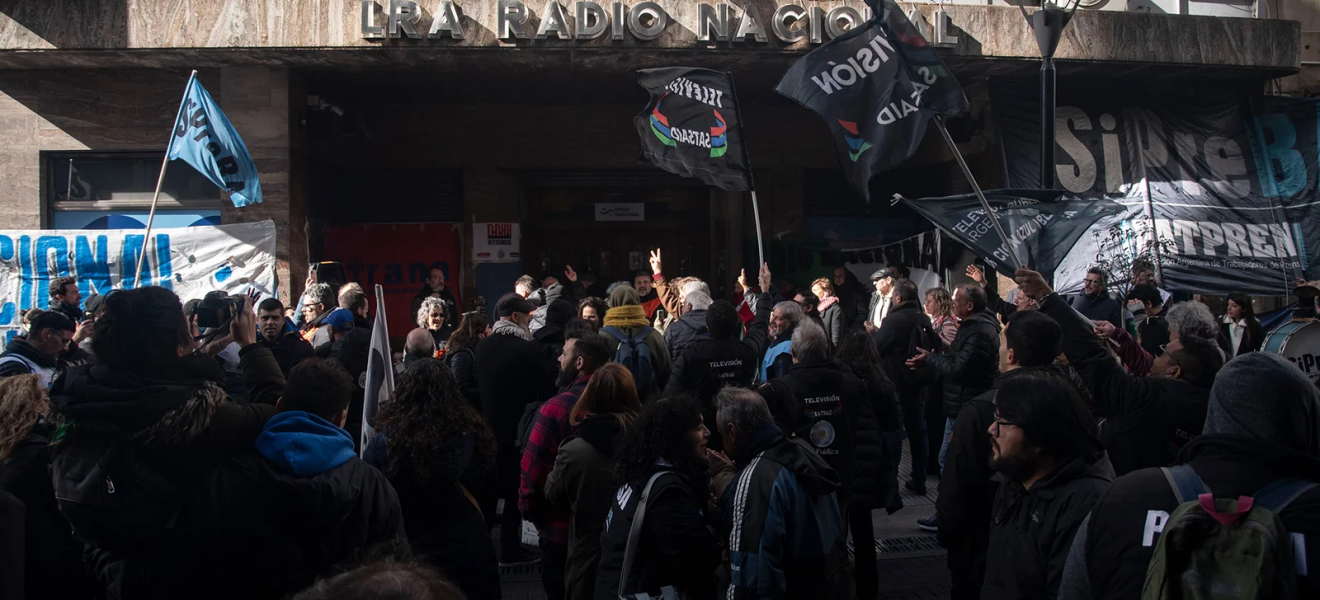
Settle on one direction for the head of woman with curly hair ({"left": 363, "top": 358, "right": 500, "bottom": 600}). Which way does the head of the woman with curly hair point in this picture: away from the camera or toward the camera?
away from the camera

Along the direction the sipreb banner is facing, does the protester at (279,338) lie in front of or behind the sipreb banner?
in front

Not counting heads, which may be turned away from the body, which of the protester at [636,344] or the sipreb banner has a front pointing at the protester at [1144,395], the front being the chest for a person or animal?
the sipreb banner

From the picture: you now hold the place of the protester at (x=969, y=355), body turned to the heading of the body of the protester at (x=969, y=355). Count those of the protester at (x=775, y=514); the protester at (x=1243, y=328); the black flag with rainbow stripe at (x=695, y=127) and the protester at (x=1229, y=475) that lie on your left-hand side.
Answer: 2

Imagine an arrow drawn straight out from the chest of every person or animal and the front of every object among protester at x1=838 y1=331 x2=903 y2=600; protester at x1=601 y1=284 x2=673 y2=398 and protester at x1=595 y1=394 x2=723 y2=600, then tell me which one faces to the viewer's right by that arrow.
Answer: protester at x1=595 y1=394 x2=723 y2=600

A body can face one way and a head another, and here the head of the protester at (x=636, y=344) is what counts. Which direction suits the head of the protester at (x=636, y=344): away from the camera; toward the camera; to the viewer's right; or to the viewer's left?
away from the camera

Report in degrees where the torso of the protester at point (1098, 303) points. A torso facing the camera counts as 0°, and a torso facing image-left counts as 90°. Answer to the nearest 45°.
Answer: approximately 45°

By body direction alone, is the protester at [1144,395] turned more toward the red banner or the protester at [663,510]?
the red banner

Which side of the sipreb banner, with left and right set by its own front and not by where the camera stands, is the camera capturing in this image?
front

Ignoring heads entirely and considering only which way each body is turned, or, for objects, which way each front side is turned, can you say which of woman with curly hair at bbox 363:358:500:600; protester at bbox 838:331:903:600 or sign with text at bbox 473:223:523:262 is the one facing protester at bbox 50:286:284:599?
the sign with text

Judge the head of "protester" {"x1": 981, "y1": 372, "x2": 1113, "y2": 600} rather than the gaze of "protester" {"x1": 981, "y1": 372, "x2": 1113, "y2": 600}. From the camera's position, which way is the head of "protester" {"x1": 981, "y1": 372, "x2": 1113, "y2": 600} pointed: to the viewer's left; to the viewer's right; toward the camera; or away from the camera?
to the viewer's left

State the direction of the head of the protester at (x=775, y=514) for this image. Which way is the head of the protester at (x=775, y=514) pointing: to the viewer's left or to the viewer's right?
to the viewer's left

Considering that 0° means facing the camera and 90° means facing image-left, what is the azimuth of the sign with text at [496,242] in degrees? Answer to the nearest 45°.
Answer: approximately 0°
